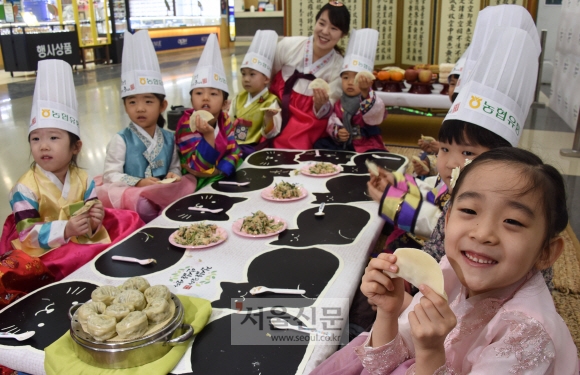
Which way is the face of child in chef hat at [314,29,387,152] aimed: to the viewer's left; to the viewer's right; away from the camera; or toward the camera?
toward the camera

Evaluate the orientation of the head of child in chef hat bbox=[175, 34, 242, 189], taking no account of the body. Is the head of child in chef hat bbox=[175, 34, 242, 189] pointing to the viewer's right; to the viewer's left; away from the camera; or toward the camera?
toward the camera

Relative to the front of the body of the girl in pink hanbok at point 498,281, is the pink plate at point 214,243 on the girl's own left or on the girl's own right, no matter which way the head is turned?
on the girl's own right

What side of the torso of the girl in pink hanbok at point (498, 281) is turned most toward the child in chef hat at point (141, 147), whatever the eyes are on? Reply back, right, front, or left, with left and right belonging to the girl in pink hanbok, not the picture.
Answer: right

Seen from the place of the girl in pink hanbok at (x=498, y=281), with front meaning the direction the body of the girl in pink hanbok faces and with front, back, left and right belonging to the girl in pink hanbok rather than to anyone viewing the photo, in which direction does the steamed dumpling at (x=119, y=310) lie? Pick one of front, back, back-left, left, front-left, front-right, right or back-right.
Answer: front-right

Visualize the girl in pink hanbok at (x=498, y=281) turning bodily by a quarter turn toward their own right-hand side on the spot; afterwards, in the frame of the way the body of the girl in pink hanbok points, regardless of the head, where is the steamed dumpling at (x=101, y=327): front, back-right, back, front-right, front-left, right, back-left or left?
front-left

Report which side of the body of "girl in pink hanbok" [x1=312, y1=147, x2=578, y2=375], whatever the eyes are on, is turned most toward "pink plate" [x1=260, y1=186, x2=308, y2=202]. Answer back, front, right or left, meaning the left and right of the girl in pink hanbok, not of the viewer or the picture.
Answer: right

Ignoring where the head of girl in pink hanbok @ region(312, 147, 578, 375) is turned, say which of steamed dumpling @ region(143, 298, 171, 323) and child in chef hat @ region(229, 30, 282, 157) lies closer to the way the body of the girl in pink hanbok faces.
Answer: the steamed dumpling

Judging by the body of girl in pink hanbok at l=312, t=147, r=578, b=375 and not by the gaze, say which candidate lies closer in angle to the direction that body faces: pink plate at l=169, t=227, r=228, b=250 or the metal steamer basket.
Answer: the metal steamer basket

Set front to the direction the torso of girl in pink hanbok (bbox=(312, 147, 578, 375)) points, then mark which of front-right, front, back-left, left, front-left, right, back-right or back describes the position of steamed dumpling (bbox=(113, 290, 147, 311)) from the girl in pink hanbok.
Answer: front-right

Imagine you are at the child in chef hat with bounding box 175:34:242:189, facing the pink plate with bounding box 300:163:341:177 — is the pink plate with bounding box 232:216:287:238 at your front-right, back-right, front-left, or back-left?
front-right

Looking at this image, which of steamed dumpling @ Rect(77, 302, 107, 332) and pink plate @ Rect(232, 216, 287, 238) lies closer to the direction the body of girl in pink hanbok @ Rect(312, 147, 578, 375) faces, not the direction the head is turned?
the steamed dumpling

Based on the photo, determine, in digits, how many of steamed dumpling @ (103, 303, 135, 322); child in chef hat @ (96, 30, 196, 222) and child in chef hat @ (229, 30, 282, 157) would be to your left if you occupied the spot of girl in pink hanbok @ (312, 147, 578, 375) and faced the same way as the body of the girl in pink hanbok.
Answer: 0

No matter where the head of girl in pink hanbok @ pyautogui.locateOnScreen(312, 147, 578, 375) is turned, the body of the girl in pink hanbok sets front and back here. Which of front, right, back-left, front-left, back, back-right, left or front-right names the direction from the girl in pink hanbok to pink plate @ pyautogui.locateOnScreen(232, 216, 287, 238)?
right

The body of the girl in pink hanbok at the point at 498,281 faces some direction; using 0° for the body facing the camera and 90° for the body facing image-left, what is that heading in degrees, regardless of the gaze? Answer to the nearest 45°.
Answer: approximately 45°

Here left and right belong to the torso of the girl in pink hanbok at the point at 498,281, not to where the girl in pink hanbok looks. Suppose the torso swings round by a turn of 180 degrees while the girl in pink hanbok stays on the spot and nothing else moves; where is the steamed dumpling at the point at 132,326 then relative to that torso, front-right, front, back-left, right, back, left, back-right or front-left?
back-left

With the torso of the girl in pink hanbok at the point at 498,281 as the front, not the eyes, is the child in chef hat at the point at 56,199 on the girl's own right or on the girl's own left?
on the girl's own right

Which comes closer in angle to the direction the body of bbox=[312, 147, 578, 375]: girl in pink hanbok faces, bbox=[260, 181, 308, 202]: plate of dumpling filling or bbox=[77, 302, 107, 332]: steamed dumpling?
the steamed dumpling
